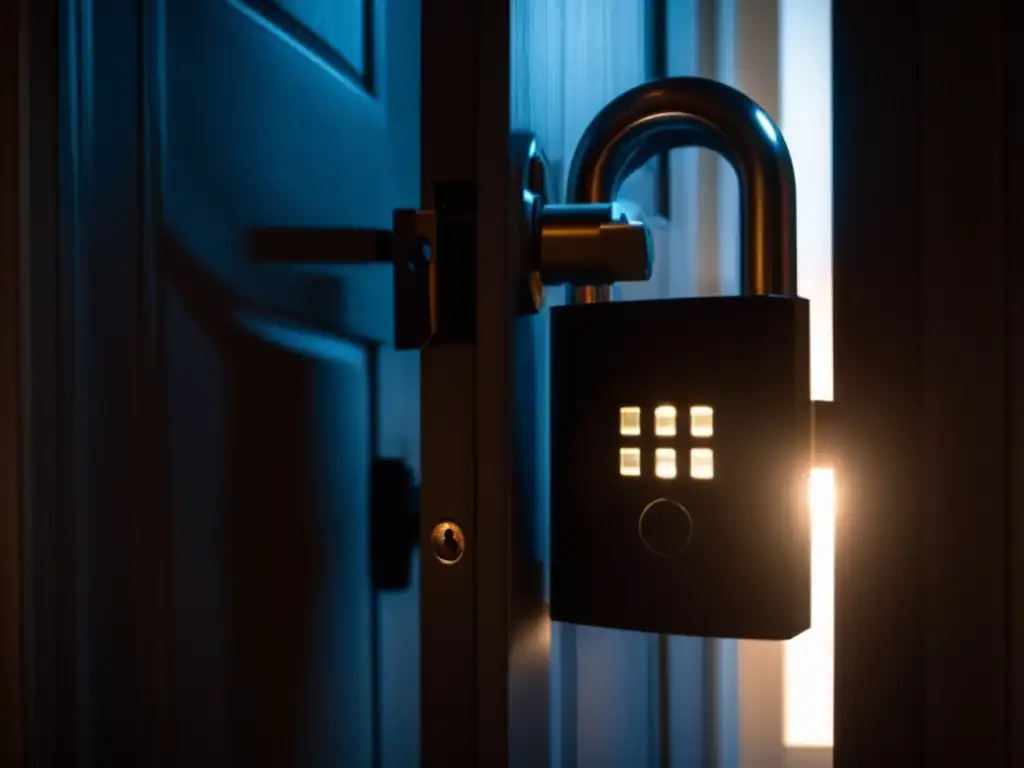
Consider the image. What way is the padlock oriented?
toward the camera
